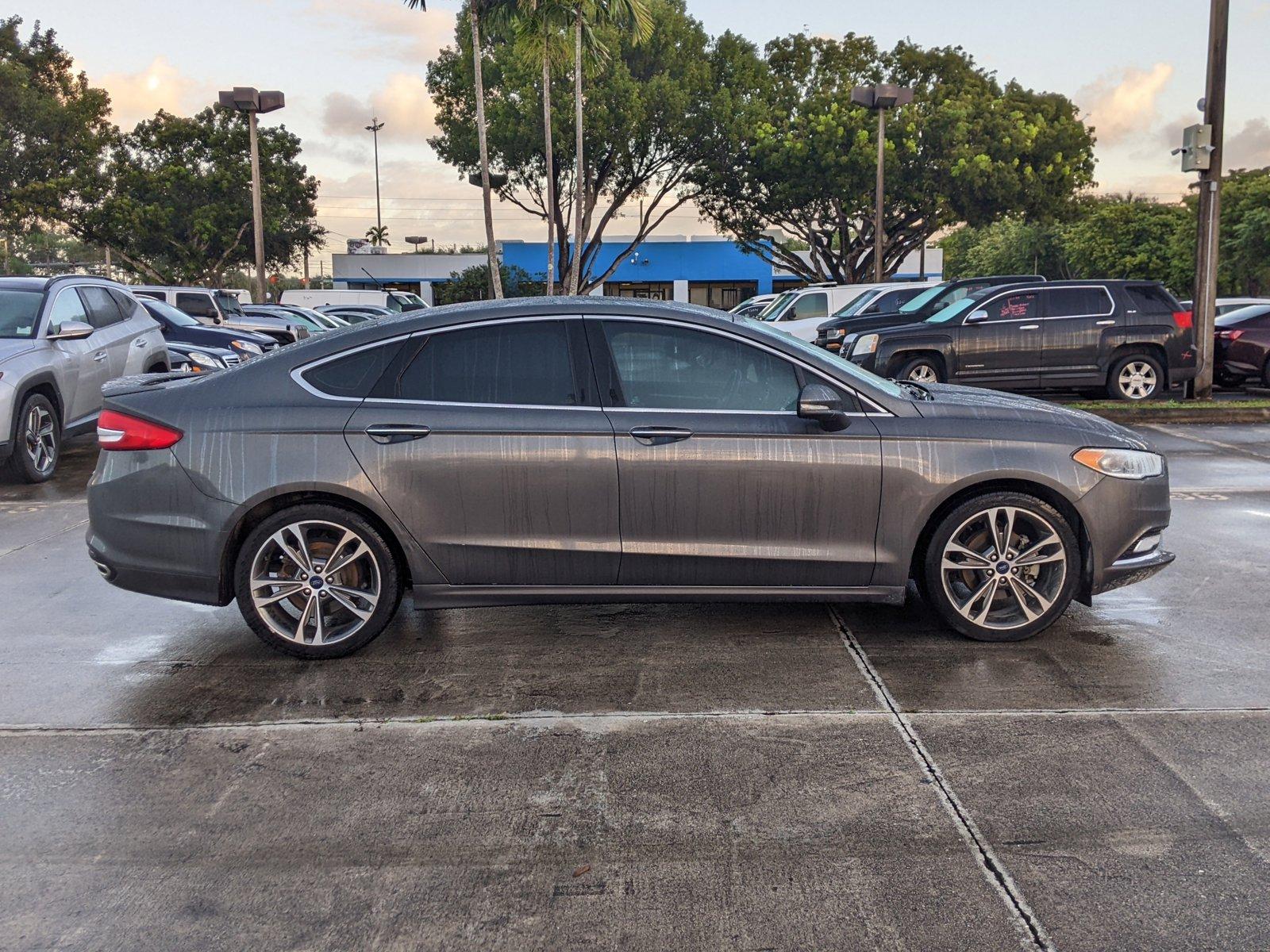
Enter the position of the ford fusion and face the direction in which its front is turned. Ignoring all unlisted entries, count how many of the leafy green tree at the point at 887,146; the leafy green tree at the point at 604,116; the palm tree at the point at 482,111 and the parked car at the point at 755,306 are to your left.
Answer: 4

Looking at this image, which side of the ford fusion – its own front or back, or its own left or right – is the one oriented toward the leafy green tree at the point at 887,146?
left

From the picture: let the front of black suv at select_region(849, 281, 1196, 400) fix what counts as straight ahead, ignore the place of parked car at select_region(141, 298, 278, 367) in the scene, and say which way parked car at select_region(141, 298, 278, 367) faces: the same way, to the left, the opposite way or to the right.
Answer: the opposite way

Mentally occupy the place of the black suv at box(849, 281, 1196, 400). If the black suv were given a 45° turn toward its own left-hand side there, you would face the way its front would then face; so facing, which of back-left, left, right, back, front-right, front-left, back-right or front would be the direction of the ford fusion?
front-left

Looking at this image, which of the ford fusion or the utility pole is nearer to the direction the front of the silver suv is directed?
the ford fusion

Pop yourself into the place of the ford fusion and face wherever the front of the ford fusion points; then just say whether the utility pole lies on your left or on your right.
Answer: on your left

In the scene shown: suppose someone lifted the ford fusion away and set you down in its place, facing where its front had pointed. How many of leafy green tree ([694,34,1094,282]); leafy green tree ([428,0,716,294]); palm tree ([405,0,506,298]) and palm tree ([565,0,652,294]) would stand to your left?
4

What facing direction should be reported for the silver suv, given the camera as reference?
facing the viewer and to the left of the viewer

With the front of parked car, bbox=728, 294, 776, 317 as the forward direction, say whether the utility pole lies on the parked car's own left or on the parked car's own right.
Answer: on the parked car's own left

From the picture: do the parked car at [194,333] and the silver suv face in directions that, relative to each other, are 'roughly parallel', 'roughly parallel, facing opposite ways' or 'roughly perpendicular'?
roughly perpendicular

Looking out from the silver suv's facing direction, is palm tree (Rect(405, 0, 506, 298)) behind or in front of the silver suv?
behind

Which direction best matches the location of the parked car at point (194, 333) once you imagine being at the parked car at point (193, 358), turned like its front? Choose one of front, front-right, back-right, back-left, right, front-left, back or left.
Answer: back-left

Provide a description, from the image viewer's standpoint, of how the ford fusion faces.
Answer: facing to the right of the viewer

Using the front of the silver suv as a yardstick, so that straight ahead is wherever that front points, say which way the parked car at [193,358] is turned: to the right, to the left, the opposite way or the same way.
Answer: to the left

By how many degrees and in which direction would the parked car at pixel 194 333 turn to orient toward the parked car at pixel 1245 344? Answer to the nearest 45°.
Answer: approximately 45° to its left

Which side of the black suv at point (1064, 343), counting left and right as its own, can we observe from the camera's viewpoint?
left

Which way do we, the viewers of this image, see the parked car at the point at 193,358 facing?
facing the viewer and to the right of the viewer
